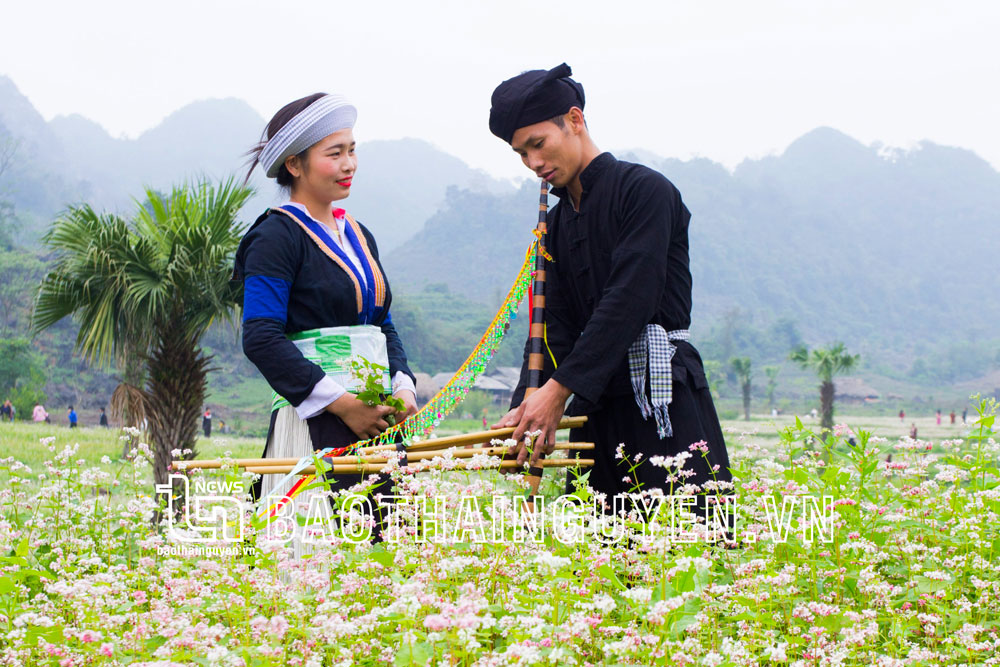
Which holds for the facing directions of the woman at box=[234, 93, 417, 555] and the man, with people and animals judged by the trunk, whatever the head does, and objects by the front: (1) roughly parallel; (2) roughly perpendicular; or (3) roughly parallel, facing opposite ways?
roughly perpendicular

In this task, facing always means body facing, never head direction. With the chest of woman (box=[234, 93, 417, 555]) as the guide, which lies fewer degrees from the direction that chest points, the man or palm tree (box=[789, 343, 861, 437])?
the man

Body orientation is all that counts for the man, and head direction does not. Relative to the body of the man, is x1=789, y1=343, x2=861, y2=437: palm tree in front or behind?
behind

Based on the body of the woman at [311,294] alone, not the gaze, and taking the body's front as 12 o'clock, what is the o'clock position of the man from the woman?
The man is roughly at 11 o'clock from the woman.

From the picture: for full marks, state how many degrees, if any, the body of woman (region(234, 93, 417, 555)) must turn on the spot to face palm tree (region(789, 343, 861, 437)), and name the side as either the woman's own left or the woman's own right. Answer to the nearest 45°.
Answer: approximately 90° to the woman's own left

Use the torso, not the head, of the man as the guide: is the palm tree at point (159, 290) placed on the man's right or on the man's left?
on the man's right

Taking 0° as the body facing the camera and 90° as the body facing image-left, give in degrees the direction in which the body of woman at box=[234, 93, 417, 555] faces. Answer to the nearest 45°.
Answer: approximately 315°

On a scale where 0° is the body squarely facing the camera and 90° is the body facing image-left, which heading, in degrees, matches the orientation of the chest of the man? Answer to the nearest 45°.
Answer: approximately 45°
